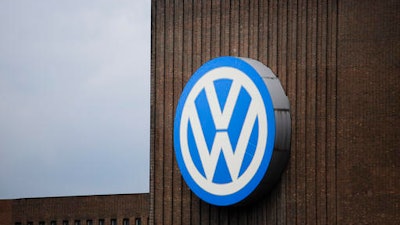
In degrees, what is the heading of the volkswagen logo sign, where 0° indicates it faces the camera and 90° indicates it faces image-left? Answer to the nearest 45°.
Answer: approximately 45°
